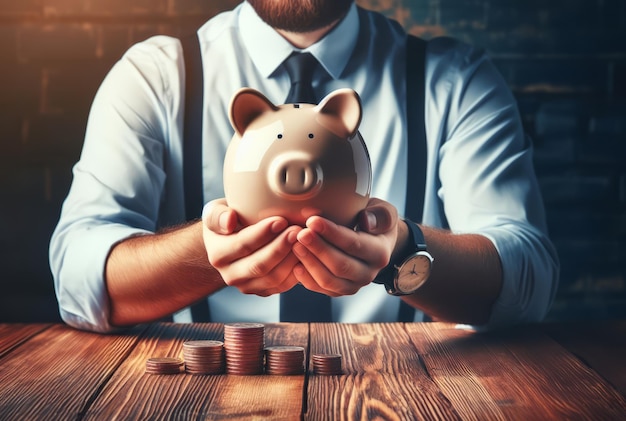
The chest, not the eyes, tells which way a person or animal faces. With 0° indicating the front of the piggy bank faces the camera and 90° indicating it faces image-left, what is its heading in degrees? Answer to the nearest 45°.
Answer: approximately 0°

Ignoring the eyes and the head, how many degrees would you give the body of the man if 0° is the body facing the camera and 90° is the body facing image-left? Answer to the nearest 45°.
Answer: approximately 0°
